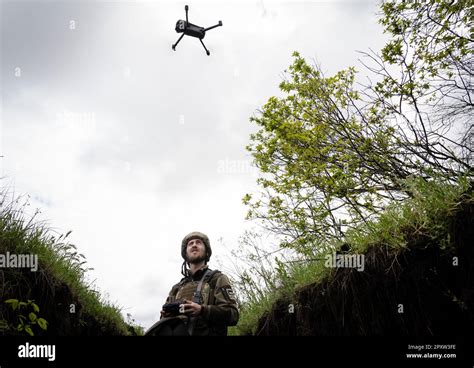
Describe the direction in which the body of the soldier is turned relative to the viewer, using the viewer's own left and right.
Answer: facing the viewer and to the left of the viewer

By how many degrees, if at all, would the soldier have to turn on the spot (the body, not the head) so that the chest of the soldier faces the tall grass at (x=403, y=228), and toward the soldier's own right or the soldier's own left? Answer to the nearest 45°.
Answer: approximately 90° to the soldier's own left
